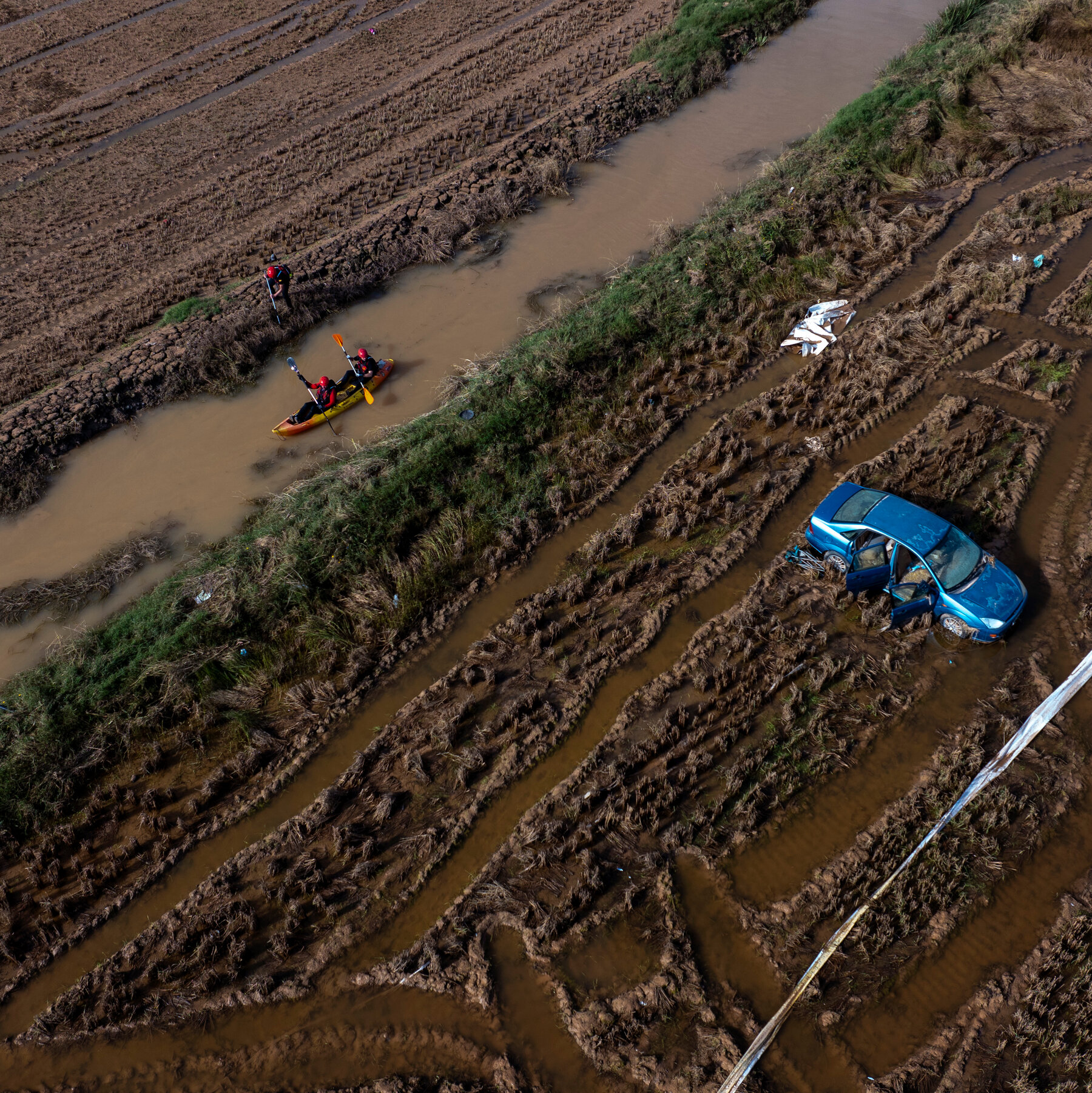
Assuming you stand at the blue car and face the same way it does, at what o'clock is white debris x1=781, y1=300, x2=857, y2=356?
The white debris is roughly at 7 o'clock from the blue car.

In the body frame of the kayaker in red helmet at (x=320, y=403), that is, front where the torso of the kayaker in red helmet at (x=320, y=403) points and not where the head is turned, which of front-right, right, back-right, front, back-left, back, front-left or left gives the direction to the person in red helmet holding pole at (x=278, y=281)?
back-right

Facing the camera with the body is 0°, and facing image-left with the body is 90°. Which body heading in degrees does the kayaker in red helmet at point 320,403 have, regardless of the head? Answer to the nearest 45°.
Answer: approximately 45°

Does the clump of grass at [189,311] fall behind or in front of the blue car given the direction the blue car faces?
behind

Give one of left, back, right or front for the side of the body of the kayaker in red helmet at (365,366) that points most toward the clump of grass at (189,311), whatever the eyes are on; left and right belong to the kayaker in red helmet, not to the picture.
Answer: right

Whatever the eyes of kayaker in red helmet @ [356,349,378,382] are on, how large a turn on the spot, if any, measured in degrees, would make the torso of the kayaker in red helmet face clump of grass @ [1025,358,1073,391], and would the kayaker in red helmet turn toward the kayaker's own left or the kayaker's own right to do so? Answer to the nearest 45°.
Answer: approximately 90° to the kayaker's own left

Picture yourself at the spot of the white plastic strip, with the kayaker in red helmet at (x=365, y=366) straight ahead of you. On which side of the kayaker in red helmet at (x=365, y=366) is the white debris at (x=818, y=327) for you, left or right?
right

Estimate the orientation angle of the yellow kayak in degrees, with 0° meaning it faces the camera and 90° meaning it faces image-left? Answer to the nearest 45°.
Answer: approximately 45°

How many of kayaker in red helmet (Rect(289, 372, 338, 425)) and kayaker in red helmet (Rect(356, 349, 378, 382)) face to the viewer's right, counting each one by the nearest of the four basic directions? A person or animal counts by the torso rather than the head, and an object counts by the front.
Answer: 0

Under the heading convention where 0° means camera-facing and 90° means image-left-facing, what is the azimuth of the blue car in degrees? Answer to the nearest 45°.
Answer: approximately 315°
